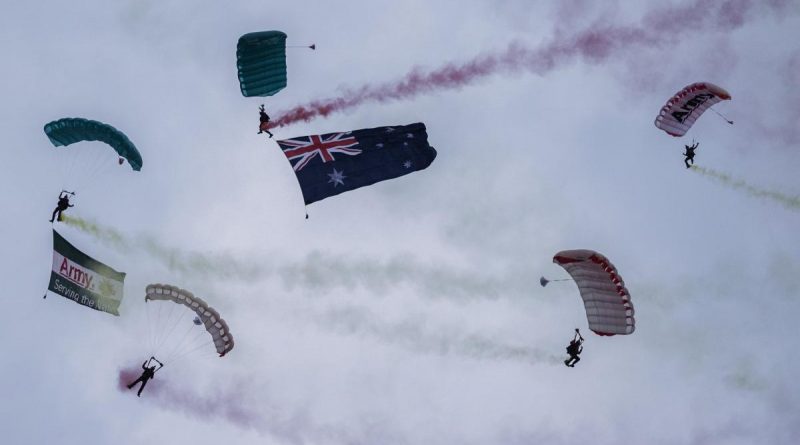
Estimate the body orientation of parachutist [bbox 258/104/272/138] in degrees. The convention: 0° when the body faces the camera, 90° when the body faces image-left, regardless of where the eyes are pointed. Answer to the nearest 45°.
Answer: approximately 90°

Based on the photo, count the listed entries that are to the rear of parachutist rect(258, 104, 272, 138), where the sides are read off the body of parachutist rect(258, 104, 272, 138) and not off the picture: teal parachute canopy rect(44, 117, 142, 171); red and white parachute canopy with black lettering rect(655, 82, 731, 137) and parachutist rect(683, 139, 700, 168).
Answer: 2

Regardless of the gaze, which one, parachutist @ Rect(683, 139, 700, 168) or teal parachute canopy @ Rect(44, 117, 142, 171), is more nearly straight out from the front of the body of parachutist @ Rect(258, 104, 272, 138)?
the teal parachute canopy

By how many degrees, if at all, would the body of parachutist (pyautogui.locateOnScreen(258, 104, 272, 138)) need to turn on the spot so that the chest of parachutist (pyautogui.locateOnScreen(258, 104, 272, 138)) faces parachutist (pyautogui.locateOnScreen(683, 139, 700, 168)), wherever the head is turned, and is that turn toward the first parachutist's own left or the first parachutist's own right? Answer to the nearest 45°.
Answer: approximately 180°

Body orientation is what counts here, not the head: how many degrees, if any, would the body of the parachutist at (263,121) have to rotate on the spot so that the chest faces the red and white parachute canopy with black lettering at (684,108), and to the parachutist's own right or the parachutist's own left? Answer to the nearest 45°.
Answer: approximately 180°
